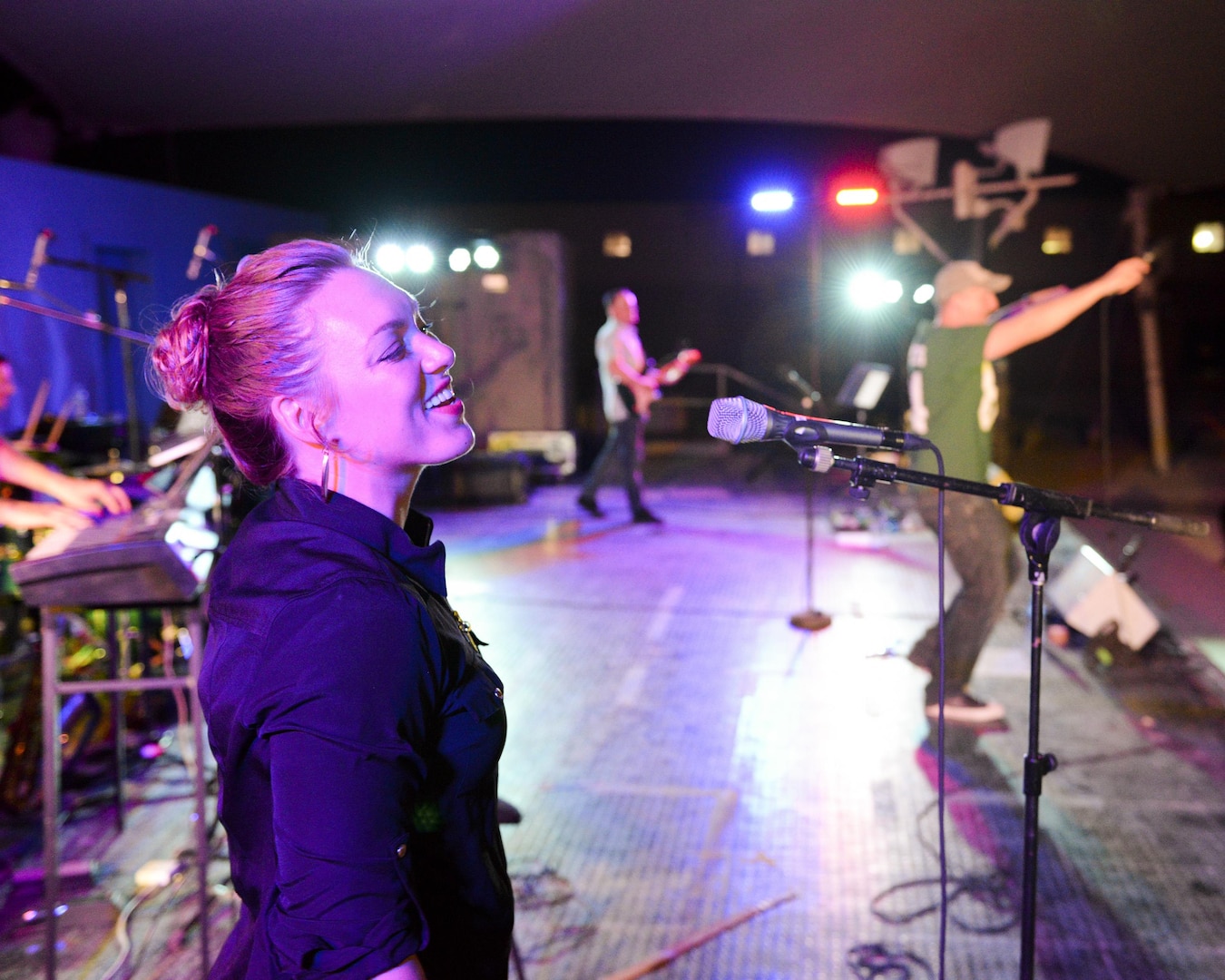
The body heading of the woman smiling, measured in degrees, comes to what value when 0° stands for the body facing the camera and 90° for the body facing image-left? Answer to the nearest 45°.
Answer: approximately 270°

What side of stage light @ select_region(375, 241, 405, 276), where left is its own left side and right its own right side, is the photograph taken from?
front

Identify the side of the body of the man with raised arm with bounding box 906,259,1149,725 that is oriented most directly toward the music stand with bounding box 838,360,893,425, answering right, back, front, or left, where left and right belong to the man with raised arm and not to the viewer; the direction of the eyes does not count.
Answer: left

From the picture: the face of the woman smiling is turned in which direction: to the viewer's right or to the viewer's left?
to the viewer's right

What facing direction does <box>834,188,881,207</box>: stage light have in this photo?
toward the camera

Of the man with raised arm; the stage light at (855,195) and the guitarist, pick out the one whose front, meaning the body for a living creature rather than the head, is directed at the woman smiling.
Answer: the stage light

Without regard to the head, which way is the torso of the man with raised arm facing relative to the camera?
to the viewer's right

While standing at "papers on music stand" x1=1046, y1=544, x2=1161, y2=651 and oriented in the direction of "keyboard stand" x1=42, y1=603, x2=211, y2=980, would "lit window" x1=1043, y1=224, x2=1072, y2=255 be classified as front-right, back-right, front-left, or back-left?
back-right

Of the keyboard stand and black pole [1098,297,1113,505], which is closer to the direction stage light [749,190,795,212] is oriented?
the keyboard stand

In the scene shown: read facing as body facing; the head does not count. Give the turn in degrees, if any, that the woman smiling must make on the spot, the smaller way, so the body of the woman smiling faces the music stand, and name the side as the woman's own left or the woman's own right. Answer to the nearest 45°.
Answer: approximately 45° to the woman's own left

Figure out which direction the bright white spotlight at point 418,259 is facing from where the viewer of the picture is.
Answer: facing the viewer
